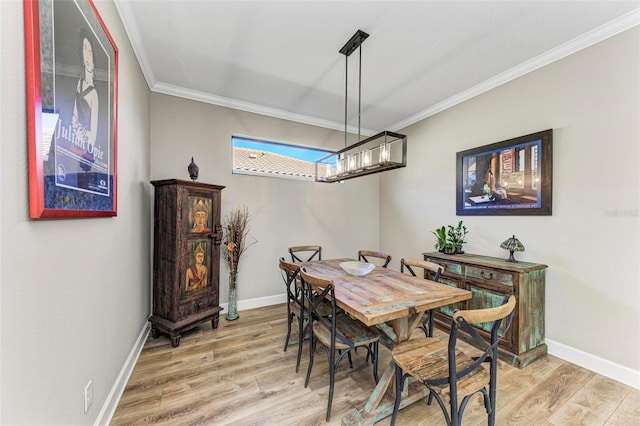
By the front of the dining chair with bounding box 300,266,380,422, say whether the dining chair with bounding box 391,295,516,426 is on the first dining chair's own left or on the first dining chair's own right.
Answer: on the first dining chair's own right

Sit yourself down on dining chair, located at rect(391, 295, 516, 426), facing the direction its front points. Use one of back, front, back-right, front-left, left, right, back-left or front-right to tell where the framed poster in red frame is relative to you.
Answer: left

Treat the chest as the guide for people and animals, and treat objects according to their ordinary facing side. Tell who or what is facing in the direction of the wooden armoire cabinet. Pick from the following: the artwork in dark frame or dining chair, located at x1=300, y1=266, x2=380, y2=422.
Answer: the artwork in dark frame

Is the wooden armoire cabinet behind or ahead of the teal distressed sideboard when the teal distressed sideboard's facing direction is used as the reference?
ahead

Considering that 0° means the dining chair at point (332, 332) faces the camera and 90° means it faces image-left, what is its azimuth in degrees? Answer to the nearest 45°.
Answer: approximately 225°

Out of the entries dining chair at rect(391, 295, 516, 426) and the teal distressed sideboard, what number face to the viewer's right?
0

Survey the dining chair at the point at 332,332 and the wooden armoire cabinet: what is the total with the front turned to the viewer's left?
0

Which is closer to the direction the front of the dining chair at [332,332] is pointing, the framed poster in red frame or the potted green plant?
the potted green plant

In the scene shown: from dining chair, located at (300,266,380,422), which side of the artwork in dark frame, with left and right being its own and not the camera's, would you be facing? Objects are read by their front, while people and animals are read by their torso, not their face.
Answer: front

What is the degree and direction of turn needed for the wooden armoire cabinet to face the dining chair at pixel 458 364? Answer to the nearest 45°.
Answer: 0° — it already faces it

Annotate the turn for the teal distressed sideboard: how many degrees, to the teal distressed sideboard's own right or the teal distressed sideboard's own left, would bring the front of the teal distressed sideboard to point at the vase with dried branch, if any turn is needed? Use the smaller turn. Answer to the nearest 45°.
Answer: approximately 45° to the teal distressed sideboard's own right

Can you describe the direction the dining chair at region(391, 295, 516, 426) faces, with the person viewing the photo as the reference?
facing away from the viewer and to the left of the viewer

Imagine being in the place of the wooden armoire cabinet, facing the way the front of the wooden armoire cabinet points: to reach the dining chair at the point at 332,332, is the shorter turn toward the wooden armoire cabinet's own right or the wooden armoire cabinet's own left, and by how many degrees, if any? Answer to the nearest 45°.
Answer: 0° — it already faces it

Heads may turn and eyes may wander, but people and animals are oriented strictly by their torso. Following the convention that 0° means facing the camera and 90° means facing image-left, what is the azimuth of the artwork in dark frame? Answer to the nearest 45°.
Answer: approximately 45°

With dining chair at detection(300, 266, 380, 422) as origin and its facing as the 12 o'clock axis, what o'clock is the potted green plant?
The potted green plant is roughly at 12 o'clock from the dining chair.
